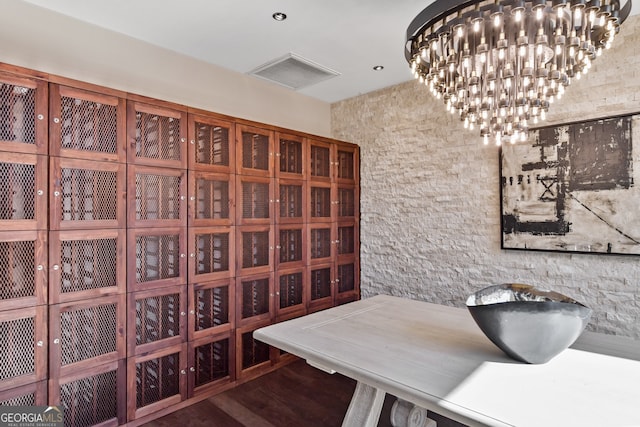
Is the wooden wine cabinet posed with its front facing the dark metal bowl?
yes

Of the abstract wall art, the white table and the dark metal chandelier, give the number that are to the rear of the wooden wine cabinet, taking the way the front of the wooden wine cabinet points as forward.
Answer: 0

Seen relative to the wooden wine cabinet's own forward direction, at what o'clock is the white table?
The white table is roughly at 12 o'clock from the wooden wine cabinet.

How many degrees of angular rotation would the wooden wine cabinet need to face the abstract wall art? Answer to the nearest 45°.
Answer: approximately 45° to its left

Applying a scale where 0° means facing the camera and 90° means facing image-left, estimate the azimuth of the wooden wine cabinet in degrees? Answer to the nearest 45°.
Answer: approximately 315°

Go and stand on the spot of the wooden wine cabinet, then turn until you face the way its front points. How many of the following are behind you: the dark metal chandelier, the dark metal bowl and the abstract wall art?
0

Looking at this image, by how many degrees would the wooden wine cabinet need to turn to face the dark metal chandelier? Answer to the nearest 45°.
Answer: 0° — it already faces it
